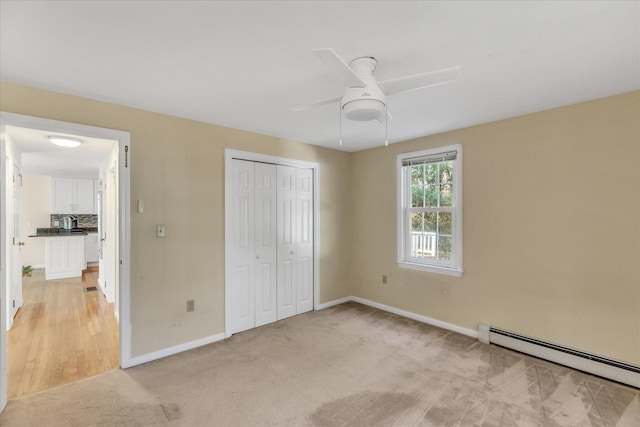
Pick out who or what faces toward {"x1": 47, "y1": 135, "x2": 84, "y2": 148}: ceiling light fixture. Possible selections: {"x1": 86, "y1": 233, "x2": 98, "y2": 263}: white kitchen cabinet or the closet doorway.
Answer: the white kitchen cabinet

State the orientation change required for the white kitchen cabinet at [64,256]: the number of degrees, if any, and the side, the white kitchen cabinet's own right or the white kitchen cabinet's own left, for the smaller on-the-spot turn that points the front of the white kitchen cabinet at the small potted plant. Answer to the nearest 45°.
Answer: approximately 135° to the white kitchen cabinet's own right

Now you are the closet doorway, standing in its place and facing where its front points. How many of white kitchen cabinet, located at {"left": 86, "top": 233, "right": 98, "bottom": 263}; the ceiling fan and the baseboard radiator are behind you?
1

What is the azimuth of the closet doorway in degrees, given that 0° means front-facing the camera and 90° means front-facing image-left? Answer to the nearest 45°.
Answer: approximately 315°

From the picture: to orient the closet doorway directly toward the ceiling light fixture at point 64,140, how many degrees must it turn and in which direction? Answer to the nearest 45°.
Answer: approximately 135° to its right

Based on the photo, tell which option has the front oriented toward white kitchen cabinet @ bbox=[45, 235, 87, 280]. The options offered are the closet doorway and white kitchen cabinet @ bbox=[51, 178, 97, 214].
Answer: white kitchen cabinet @ bbox=[51, 178, 97, 214]

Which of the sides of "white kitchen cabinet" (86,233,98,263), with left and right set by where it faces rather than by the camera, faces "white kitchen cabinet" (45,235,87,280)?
front

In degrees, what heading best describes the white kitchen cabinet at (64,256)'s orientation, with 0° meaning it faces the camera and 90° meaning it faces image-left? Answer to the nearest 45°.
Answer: approximately 0°
